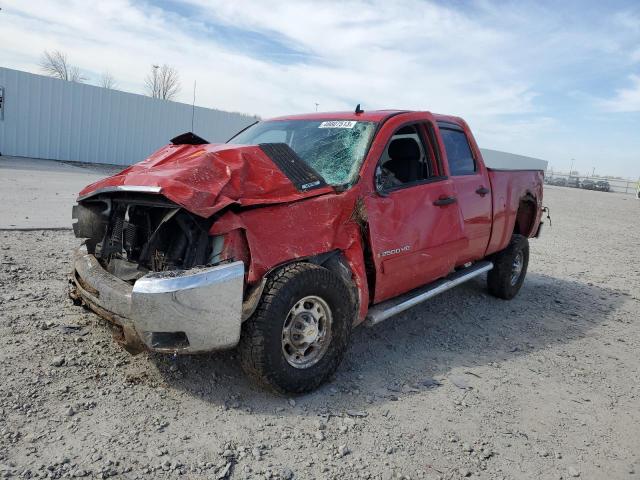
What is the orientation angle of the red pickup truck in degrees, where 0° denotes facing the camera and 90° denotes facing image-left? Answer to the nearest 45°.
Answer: approximately 45°
